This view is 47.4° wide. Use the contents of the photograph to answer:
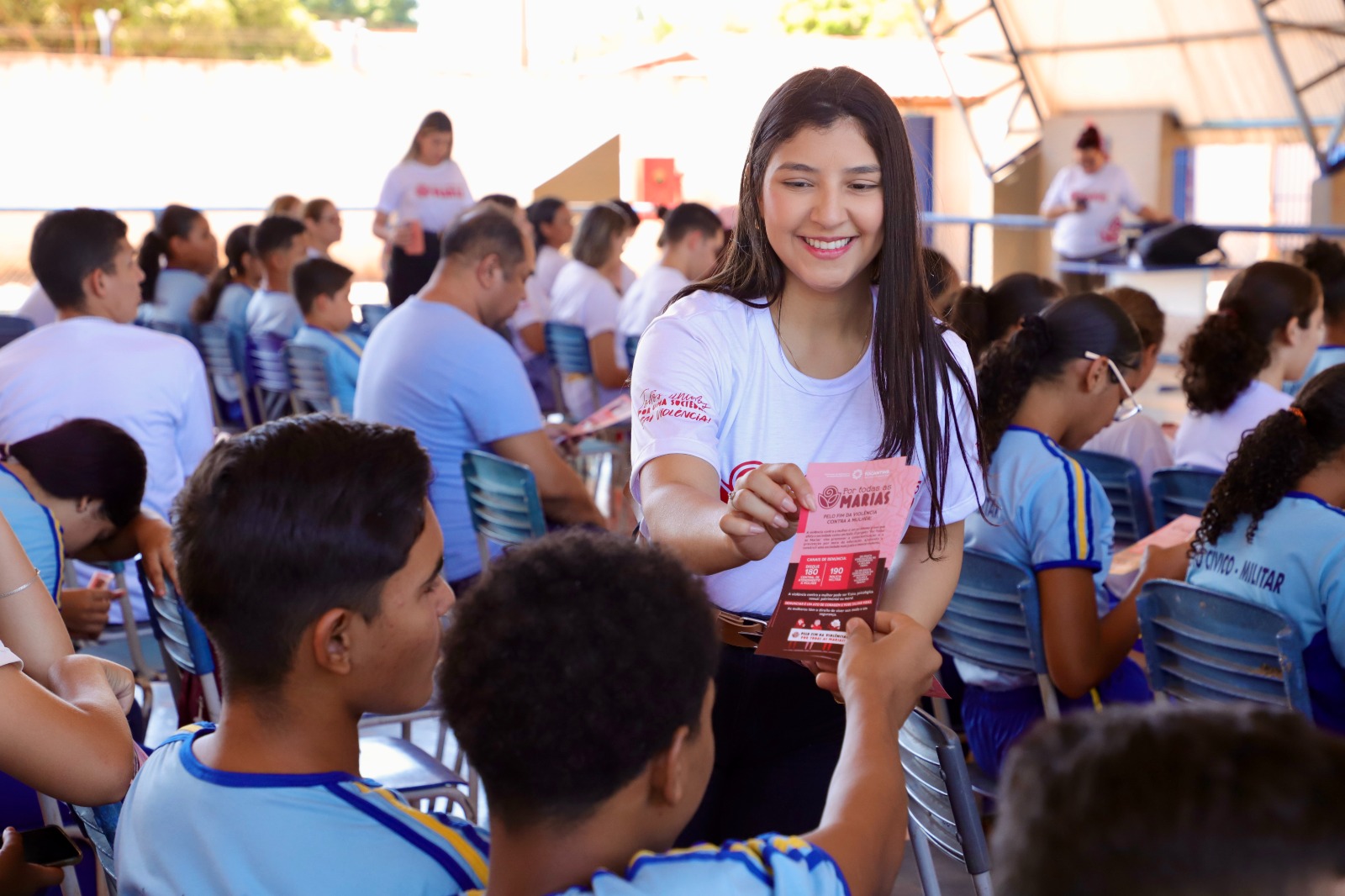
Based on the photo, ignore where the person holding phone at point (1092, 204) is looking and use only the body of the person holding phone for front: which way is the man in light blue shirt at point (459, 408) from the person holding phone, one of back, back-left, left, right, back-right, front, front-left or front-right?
front

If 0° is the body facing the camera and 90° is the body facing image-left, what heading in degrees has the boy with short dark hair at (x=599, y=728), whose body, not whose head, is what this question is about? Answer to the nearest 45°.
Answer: approximately 225°

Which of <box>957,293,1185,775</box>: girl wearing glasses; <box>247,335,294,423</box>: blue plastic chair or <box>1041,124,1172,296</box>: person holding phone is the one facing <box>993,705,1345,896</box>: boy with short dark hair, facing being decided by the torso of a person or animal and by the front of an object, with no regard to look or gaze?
the person holding phone

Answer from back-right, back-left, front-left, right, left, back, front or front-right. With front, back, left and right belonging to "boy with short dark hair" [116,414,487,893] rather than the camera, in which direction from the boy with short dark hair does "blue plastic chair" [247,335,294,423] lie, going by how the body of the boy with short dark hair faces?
front-left

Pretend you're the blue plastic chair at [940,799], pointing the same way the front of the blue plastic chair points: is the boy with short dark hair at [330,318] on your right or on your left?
on your left

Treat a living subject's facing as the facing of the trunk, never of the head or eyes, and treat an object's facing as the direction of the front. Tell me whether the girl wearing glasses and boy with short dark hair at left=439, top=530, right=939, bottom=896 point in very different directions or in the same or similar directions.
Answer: same or similar directions

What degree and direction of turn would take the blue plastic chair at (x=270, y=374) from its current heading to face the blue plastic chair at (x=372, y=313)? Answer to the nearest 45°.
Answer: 0° — it already faces it

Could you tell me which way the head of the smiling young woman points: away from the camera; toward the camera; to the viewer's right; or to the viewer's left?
toward the camera

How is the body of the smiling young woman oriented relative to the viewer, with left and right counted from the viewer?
facing the viewer
